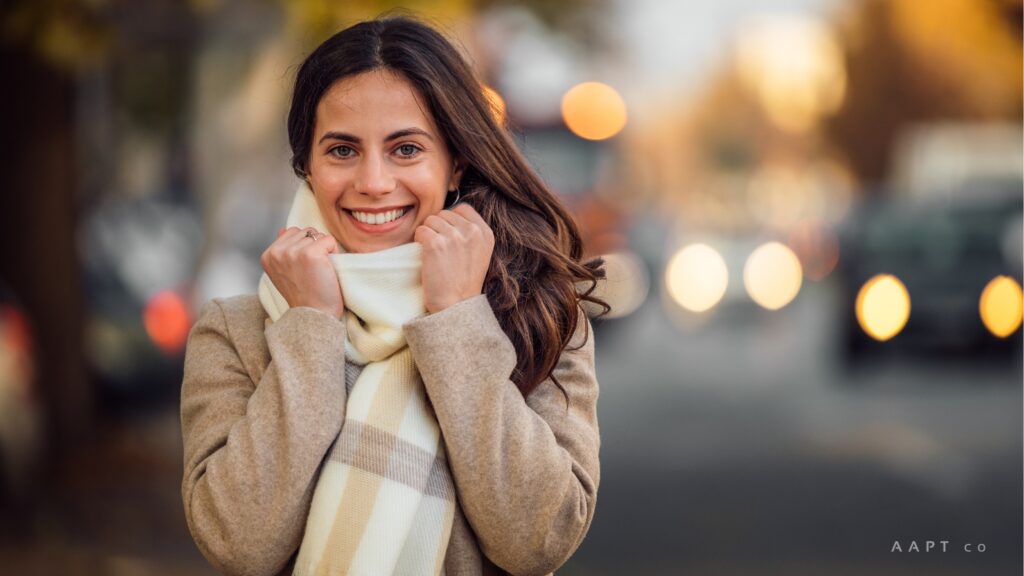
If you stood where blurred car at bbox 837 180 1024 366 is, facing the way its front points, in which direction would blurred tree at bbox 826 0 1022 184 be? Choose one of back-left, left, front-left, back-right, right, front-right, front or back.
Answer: back

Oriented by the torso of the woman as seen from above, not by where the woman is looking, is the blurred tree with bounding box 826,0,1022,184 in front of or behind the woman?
behind

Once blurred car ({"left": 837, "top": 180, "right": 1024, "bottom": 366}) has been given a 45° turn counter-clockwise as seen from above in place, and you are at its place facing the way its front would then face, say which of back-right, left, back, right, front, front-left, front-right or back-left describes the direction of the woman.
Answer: front-right

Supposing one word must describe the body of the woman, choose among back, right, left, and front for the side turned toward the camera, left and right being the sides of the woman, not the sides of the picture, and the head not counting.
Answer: front

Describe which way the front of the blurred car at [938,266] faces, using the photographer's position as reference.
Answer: facing the viewer
